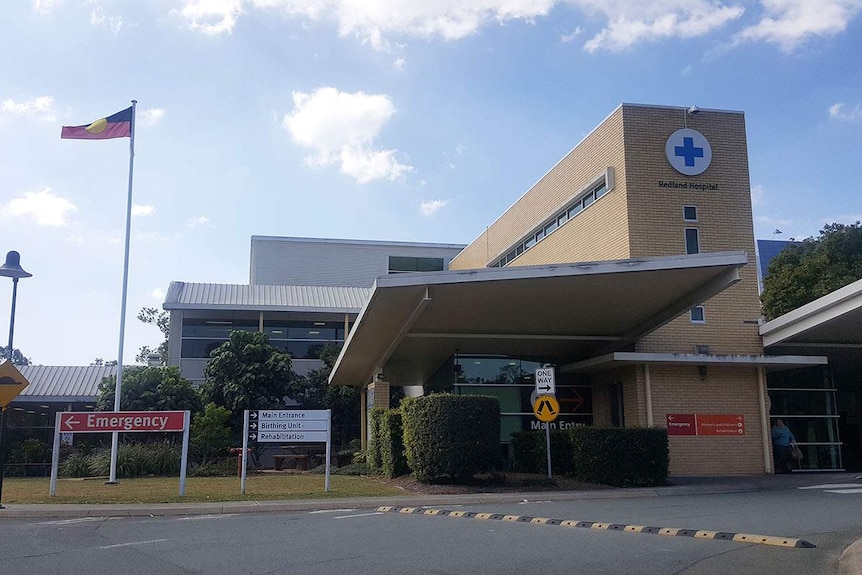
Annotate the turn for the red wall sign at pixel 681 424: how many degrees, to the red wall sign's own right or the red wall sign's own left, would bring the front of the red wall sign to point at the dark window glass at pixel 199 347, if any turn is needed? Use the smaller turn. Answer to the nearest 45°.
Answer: approximately 135° to the red wall sign's own right

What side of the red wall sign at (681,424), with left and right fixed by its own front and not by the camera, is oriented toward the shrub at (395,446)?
right

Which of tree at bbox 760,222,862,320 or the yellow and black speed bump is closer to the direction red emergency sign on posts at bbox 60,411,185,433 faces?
the yellow and black speed bump

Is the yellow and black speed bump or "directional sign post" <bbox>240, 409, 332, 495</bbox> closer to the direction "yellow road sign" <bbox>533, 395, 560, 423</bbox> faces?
the yellow and black speed bump

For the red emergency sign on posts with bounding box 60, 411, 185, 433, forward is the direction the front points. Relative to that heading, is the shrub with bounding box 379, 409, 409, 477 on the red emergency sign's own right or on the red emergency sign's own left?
on the red emergency sign's own left

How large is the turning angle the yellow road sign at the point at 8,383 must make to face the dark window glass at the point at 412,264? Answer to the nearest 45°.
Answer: approximately 135° to its left

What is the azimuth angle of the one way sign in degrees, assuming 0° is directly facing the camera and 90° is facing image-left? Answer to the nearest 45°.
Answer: approximately 0°

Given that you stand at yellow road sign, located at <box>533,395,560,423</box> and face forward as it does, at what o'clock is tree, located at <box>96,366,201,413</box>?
The tree is roughly at 4 o'clock from the yellow road sign.

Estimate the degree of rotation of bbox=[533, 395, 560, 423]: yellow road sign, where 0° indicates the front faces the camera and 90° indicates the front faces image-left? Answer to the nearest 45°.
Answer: approximately 0°
